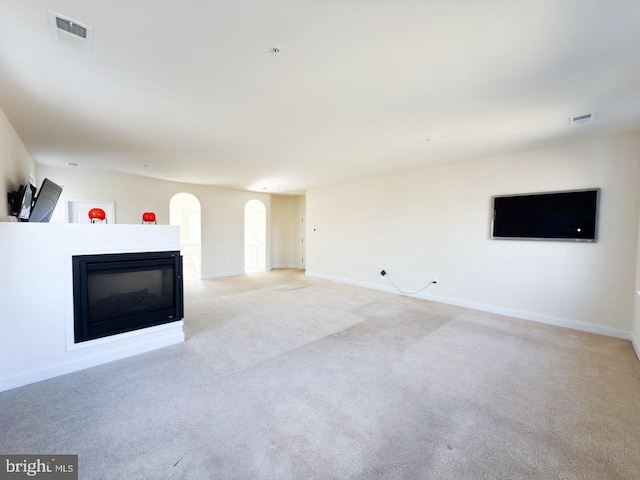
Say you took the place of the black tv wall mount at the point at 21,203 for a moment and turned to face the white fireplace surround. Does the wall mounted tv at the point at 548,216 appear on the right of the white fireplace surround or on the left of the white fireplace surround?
left

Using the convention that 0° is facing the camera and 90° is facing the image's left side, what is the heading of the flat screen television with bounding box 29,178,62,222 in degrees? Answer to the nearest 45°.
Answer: approximately 315°

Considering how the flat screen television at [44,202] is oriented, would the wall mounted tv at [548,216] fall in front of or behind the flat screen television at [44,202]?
in front
